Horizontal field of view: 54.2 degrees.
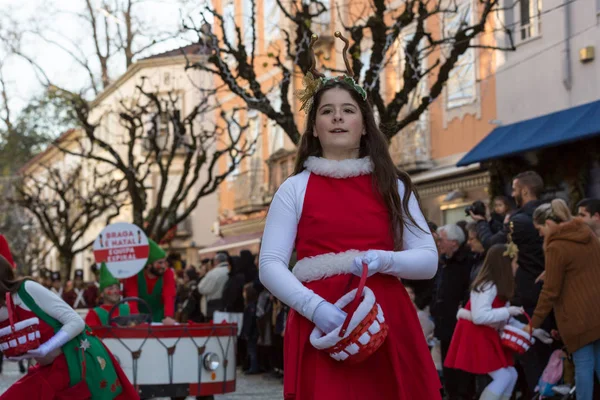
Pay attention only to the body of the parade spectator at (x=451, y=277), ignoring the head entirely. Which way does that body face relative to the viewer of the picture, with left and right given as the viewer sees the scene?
facing to the left of the viewer

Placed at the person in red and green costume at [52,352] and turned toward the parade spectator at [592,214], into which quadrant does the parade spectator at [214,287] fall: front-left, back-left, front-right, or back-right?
front-left

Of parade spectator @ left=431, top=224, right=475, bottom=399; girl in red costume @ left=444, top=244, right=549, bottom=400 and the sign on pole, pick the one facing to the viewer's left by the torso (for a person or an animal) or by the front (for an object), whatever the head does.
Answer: the parade spectator

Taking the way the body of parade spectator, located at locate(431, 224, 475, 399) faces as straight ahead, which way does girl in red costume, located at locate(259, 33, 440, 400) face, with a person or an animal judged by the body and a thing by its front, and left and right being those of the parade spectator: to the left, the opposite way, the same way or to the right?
to the left

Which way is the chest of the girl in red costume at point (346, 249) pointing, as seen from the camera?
toward the camera

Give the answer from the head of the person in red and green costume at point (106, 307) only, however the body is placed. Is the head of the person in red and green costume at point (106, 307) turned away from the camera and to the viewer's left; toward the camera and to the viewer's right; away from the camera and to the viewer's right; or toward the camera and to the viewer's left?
toward the camera and to the viewer's right

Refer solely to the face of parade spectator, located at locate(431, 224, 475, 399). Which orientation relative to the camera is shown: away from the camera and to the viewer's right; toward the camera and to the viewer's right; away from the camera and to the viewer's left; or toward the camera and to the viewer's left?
toward the camera and to the viewer's left

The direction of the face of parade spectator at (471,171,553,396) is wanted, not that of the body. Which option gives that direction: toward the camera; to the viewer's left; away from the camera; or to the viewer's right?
to the viewer's left

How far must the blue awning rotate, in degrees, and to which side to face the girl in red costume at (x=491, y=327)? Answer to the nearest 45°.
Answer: approximately 45° to its left
